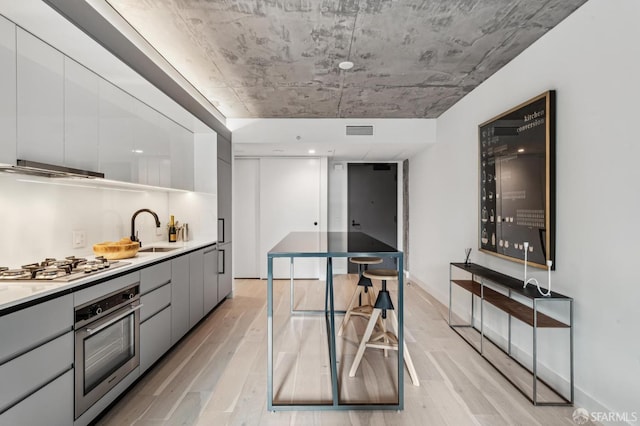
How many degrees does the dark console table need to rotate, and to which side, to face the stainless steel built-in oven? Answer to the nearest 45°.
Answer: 0° — it already faces it

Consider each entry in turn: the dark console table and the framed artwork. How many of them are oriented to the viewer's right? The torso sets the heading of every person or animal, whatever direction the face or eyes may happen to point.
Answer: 0

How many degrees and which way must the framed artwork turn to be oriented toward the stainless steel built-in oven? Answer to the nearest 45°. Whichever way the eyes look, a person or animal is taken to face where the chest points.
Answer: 0° — it already faces it

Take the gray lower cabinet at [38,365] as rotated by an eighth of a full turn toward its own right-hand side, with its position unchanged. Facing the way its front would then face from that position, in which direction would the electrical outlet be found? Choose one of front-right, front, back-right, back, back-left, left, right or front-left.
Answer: back

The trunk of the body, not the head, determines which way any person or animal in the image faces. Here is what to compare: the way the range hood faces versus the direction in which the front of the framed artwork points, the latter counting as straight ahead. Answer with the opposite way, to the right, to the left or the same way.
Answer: the opposite way

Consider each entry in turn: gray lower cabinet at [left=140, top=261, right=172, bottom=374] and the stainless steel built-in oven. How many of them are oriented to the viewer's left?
0

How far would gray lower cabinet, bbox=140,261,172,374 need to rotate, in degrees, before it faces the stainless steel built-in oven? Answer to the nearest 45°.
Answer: approximately 90° to its right

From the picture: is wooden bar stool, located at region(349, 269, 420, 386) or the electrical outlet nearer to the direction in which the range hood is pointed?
the wooden bar stool
